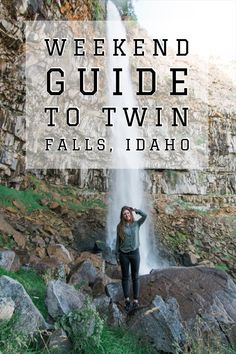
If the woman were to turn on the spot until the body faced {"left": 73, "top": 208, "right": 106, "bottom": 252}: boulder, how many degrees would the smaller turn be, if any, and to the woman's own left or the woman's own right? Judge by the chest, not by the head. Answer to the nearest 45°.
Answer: approximately 180°

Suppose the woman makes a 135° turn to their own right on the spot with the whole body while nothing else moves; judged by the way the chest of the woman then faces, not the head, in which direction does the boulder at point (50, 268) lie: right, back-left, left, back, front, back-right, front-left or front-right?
front

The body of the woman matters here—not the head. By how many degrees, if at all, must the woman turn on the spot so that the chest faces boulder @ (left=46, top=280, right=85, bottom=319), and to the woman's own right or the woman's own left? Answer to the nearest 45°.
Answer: approximately 45° to the woman's own right

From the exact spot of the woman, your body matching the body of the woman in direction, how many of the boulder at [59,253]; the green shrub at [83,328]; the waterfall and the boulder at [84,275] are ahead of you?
1

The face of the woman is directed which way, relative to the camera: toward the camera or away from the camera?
toward the camera

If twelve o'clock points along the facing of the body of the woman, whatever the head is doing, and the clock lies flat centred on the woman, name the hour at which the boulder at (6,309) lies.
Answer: The boulder is roughly at 1 o'clock from the woman.

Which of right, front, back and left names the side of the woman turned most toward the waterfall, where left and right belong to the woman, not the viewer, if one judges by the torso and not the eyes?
back

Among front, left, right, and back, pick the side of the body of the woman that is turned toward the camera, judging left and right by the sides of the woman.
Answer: front

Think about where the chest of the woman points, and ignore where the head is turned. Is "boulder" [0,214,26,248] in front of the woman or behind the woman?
behind

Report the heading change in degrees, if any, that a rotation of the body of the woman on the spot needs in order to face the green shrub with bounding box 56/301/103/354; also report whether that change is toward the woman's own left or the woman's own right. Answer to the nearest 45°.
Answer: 0° — they already face it
